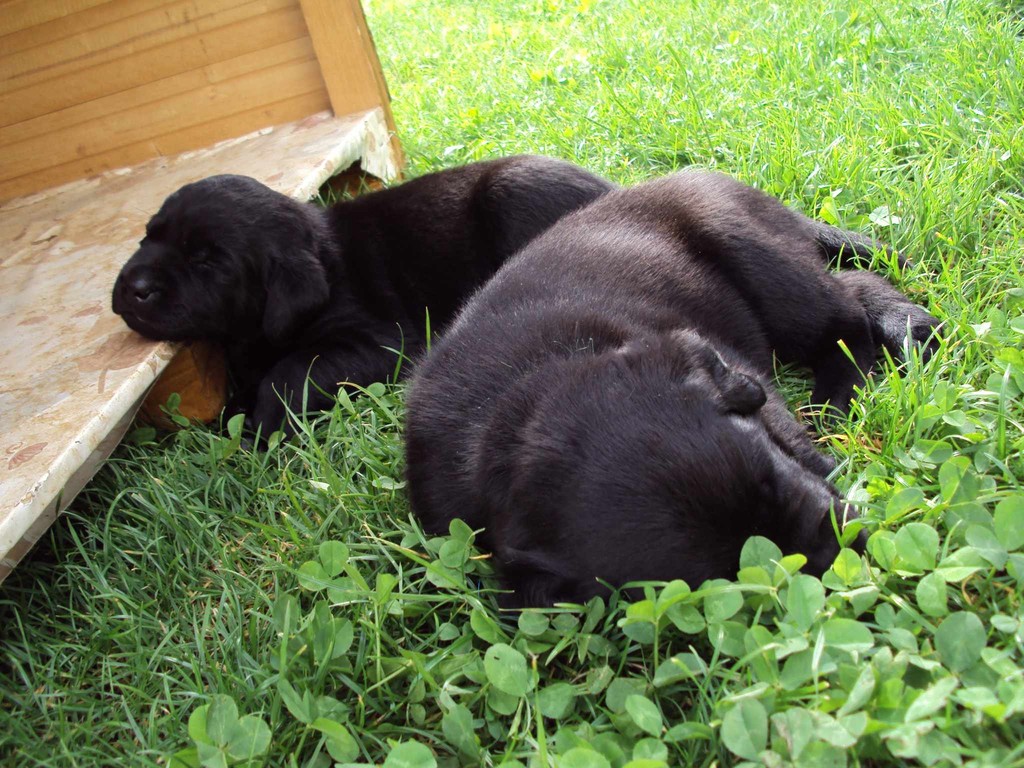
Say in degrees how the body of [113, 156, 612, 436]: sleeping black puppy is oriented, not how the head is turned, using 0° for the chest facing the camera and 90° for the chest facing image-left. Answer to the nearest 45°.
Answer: approximately 45°
